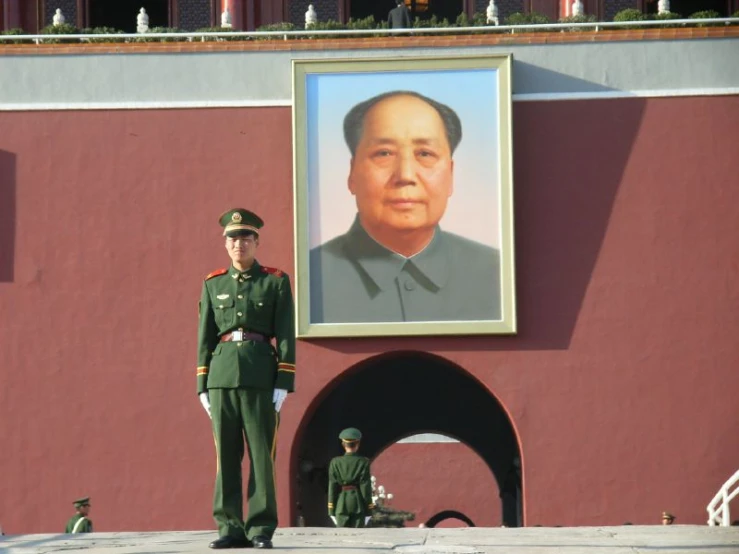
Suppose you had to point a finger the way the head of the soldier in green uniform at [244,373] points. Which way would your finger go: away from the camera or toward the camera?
toward the camera

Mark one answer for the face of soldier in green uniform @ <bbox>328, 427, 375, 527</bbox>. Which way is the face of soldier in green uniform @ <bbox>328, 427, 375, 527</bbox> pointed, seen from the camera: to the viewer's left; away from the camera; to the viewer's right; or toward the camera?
away from the camera

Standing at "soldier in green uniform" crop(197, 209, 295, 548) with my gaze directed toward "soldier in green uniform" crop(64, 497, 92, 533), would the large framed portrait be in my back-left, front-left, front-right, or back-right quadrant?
front-right

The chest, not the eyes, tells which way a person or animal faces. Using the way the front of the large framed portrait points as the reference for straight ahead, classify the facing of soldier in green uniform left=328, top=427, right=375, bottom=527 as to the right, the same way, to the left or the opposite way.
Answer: the opposite way

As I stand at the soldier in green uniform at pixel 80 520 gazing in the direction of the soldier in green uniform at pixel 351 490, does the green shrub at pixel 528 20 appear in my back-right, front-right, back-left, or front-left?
front-left

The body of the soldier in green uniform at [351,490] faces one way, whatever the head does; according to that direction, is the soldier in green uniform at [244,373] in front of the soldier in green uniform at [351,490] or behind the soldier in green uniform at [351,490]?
behind

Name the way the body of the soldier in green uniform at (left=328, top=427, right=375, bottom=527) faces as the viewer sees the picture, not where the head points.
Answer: away from the camera

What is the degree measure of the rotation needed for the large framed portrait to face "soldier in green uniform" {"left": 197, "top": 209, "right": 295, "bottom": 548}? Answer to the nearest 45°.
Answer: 0° — it already faces them

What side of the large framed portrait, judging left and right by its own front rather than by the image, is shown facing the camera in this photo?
front

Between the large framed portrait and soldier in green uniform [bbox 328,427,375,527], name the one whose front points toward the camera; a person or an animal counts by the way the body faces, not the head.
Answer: the large framed portrait

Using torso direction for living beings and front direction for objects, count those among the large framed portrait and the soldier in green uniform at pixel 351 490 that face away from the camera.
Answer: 1
